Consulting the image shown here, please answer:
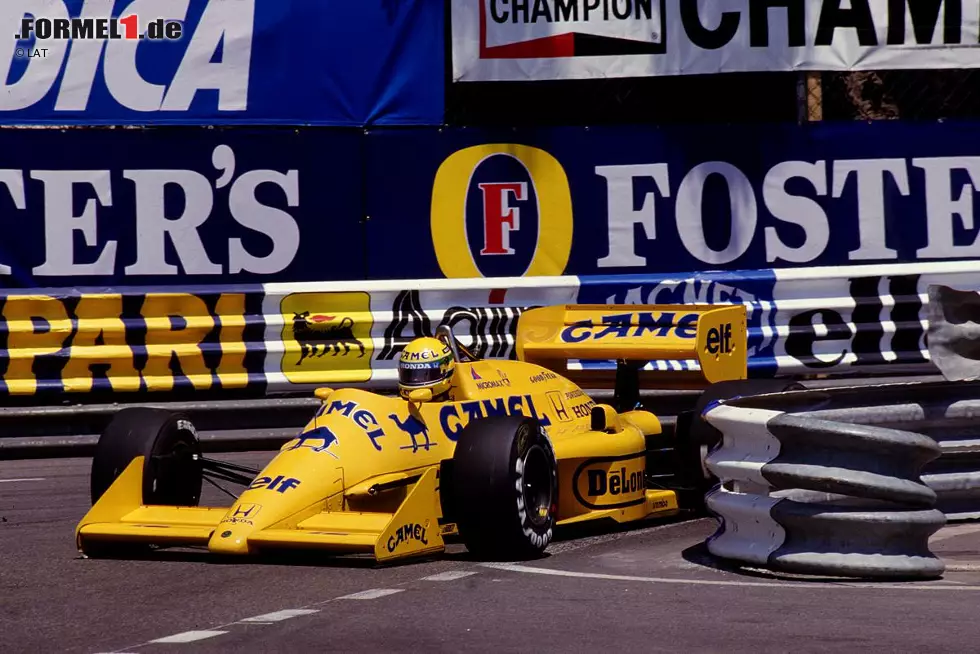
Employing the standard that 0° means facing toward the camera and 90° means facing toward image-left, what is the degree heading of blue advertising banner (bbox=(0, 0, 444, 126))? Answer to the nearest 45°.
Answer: approximately 0°

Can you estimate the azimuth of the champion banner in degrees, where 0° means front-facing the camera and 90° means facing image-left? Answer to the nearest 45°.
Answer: approximately 0°

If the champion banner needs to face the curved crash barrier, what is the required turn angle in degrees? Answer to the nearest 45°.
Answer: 0° — it already faces it

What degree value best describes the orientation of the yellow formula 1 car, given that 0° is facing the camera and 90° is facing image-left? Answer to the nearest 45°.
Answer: approximately 45°
